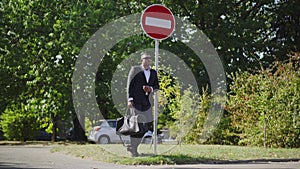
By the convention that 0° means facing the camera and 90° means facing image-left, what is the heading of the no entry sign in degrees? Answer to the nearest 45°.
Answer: approximately 0°

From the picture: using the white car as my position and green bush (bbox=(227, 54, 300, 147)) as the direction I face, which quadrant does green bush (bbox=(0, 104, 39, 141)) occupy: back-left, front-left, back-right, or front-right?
back-right

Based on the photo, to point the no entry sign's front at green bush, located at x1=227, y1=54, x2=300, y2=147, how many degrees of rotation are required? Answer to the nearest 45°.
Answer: approximately 135° to its left

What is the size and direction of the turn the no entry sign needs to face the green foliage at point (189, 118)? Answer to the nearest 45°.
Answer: approximately 180°

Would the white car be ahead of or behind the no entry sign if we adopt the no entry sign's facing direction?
behind
